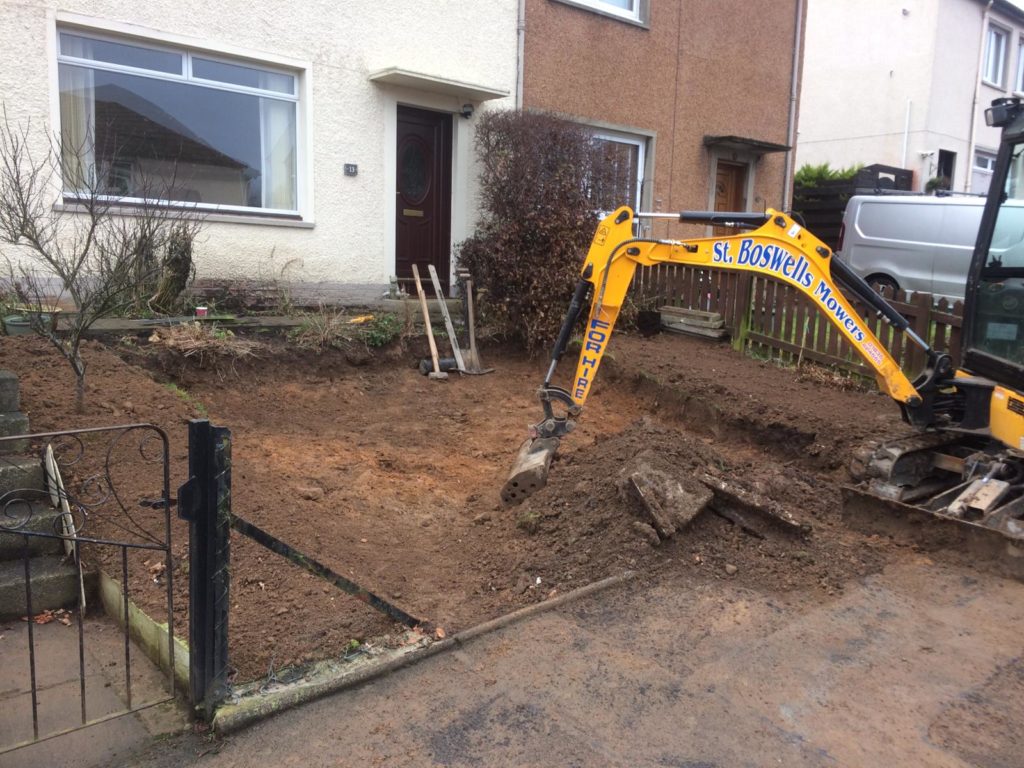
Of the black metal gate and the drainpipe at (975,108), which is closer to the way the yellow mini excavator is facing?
the black metal gate

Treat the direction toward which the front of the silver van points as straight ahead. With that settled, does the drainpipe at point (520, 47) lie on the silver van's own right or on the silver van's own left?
on the silver van's own right

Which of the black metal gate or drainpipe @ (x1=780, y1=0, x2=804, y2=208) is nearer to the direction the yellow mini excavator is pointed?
the black metal gate

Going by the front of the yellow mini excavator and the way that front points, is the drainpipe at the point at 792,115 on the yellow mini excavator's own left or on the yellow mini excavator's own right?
on the yellow mini excavator's own right

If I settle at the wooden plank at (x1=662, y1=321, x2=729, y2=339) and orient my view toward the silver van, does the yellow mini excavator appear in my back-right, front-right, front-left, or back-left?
back-right

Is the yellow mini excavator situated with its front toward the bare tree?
yes

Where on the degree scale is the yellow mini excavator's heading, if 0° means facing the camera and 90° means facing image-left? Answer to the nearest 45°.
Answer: approximately 90°

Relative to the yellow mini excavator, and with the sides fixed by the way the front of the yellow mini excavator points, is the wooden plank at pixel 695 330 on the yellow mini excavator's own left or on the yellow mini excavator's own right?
on the yellow mini excavator's own right
